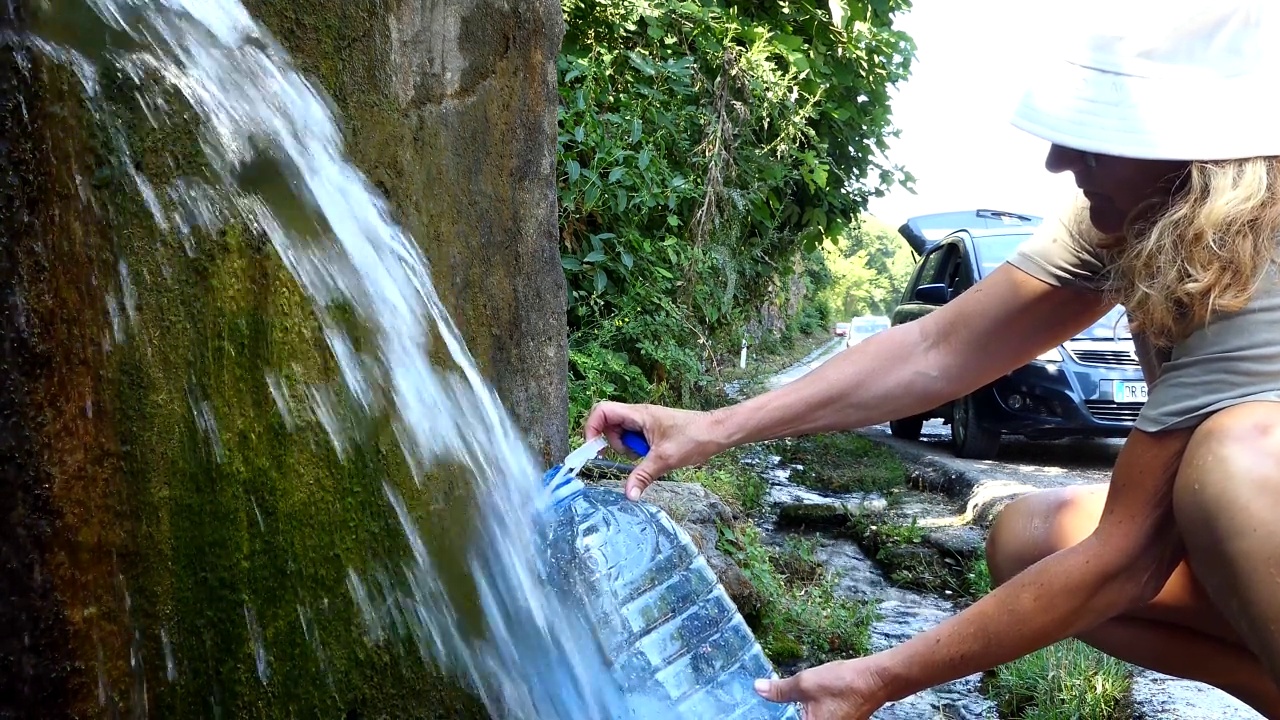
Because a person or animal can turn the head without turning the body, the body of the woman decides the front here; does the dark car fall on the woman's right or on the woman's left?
on the woman's right

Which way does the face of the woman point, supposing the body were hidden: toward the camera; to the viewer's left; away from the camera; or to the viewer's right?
to the viewer's left

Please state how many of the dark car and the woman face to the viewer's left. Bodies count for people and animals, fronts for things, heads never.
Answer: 1

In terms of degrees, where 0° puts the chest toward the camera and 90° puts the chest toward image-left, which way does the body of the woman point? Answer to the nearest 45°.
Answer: approximately 90°

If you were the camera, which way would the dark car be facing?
facing the viewer and to the right of the viewer

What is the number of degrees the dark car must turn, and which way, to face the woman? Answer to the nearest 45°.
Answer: approximately 45° to its right
